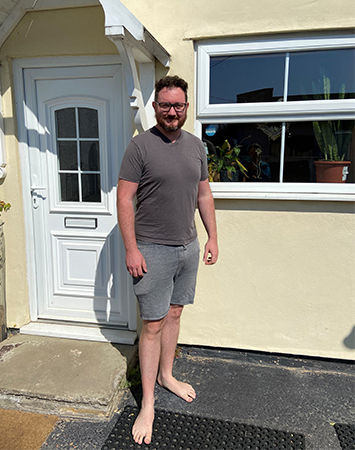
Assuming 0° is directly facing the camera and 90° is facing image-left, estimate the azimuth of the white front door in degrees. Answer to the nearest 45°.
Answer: approximately 0°

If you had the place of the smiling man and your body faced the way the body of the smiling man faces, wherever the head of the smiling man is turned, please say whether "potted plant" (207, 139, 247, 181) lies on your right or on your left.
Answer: on your left

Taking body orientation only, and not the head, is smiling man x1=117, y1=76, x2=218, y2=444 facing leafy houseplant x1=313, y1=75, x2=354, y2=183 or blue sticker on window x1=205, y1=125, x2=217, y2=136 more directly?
the leafy houseplant

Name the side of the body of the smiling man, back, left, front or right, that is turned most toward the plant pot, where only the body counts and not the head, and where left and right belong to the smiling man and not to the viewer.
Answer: left

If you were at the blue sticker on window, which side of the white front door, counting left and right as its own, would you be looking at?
left

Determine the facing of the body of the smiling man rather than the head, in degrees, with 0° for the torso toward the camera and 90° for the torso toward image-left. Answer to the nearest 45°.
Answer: approximately 315°

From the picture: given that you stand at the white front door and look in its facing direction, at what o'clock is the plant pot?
The plant pot is roughly at 10 o'clock from the white front door.

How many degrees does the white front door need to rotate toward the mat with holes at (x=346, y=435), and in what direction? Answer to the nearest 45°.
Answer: approximately 45° to its left

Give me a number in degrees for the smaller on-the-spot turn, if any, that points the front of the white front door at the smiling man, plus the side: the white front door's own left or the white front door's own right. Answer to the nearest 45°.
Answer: approximately 45° to the white front door's own left

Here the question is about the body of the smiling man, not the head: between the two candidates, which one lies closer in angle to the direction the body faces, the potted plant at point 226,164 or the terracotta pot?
the terracotta pot

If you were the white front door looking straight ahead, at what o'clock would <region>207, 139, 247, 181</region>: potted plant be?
The potted plant is roughly at 10 o'clock from the white front door.
